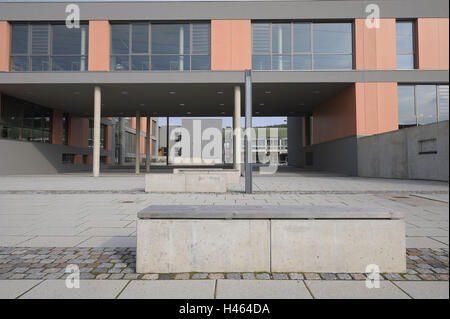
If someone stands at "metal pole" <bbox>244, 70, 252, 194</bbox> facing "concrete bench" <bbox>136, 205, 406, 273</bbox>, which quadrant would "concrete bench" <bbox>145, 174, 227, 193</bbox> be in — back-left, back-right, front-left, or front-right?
back-right

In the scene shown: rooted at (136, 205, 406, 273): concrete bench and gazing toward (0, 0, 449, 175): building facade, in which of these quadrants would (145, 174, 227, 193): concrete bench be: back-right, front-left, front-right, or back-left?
front-left

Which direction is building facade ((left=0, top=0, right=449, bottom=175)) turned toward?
toward the camera

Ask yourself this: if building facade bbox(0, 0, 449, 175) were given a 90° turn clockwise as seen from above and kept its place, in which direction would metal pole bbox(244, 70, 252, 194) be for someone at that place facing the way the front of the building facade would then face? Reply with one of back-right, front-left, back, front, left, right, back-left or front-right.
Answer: left

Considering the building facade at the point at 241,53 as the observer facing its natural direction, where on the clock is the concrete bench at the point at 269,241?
The concrete bench is roughly at 12 o'clock from the building facade.
